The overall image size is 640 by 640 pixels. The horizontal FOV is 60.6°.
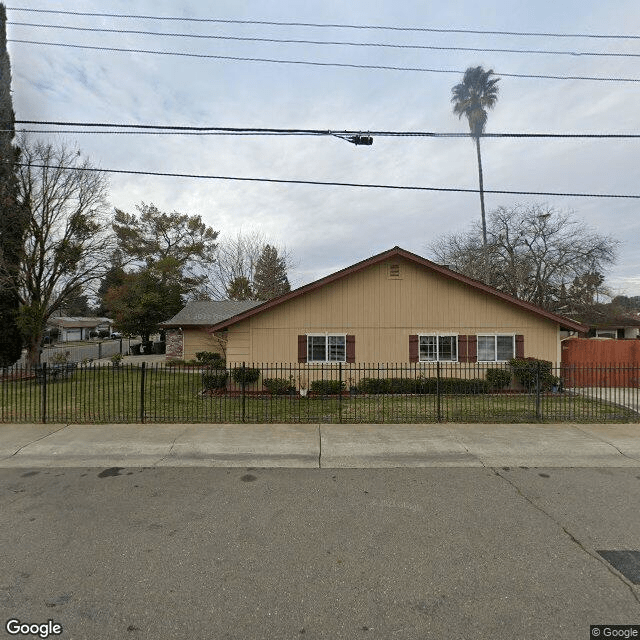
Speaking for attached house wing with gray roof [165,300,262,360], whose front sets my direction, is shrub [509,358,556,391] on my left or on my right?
on my left

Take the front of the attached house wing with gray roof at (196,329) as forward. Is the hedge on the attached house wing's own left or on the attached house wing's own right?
on the attached house wing's own left

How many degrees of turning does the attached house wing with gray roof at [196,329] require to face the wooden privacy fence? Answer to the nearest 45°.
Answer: approximately 135° to its left

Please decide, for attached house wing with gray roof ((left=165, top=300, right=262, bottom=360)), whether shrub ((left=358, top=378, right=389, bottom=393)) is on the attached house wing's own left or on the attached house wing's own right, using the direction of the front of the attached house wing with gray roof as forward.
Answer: on the attached house wing's own left

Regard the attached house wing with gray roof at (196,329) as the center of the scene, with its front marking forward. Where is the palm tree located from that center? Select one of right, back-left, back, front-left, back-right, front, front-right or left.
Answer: back

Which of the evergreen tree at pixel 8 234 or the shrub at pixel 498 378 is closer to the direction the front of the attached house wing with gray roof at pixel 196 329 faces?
the evergreen tree

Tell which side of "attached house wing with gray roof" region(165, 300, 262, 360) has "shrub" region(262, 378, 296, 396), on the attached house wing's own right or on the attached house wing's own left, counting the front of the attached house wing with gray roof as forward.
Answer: on the attached house wing's own left
